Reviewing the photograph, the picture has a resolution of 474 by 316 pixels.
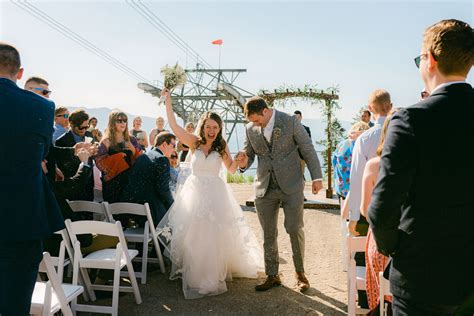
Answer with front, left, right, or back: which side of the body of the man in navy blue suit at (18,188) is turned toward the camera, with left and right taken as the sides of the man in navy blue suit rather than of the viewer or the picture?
back

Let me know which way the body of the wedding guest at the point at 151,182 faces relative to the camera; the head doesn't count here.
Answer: to the viewer's right

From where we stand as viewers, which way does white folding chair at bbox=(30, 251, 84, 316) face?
facing away from the viewer and to the right of the viewer

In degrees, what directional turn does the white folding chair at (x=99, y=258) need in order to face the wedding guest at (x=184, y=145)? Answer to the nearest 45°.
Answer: approximately 45° to its left

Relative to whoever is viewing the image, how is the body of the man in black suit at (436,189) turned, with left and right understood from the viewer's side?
facing away from the viewer and to the left of the viewer

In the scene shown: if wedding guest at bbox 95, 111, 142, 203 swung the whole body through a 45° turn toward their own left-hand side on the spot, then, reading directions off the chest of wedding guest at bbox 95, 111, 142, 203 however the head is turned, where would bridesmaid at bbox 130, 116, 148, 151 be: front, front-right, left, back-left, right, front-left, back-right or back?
left

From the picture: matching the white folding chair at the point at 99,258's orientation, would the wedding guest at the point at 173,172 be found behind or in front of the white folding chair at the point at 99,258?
in front

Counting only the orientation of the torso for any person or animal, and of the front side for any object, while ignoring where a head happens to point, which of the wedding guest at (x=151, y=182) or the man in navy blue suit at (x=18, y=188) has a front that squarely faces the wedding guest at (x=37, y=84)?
the man in navy blue suit

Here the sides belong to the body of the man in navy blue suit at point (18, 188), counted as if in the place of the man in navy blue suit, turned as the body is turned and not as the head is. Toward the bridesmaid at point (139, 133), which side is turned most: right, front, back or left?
front

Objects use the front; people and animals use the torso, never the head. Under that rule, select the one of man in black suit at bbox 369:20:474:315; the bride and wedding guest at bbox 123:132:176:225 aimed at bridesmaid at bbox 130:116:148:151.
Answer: the man in black suit

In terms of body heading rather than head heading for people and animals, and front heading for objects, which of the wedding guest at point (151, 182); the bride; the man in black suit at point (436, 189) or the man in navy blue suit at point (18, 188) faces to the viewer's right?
the wedding guest

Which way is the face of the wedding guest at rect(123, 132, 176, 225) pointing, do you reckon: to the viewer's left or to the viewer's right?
to the viewer's right

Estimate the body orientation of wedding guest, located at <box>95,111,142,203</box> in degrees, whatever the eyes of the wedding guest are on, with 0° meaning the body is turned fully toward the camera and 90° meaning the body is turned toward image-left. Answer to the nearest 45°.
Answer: approximately 315°
